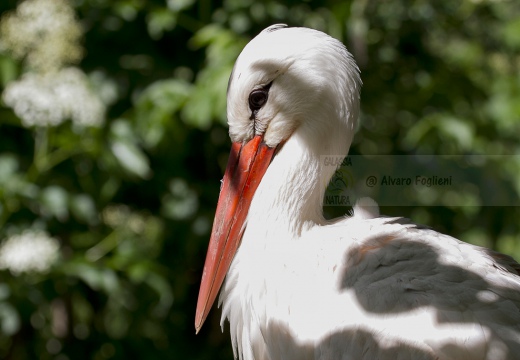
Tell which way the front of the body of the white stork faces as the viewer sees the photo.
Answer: to the viewer's left

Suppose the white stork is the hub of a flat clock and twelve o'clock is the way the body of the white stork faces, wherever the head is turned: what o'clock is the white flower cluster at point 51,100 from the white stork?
The white flower cluster is roughly at 1 o'clock from the white stork.

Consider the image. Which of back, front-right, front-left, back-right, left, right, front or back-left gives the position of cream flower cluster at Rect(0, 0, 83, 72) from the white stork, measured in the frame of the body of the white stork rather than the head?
front-right
